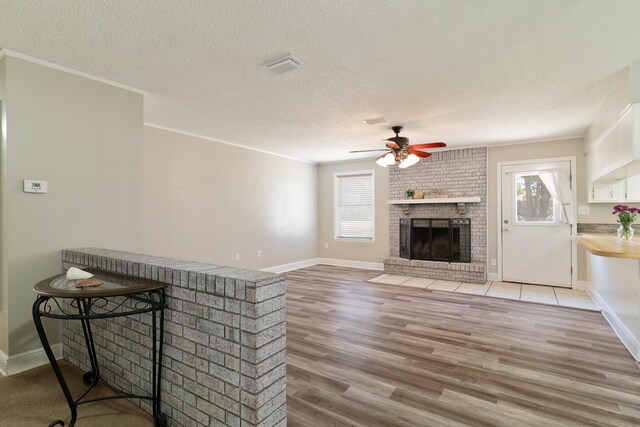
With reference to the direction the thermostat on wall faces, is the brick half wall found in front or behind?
in front

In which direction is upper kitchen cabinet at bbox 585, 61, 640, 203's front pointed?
to the viewer's left

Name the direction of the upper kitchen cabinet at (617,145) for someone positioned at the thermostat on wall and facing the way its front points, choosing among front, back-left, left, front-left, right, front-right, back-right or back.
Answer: front-left

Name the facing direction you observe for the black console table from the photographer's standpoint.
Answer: facing the viewer and to the left of the viewer

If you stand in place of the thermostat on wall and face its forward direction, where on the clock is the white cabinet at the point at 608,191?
The white cabinet is roughly at 10 o'clock from the thermostat on wall.

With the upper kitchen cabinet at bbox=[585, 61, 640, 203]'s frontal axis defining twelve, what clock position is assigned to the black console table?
The black console table is roughly at 10 o'clock from the upper kitchen cabinet.

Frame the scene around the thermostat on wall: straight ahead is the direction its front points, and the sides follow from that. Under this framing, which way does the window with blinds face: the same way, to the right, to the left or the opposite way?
to the right

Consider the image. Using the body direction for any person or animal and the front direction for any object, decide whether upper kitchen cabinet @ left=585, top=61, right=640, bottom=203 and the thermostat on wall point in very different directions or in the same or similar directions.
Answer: very different directions

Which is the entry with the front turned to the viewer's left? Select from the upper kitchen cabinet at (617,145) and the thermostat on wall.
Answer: the upper kitchen cabinet
